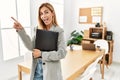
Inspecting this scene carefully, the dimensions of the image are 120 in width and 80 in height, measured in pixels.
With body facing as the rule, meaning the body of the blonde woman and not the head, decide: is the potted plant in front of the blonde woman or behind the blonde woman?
behind
